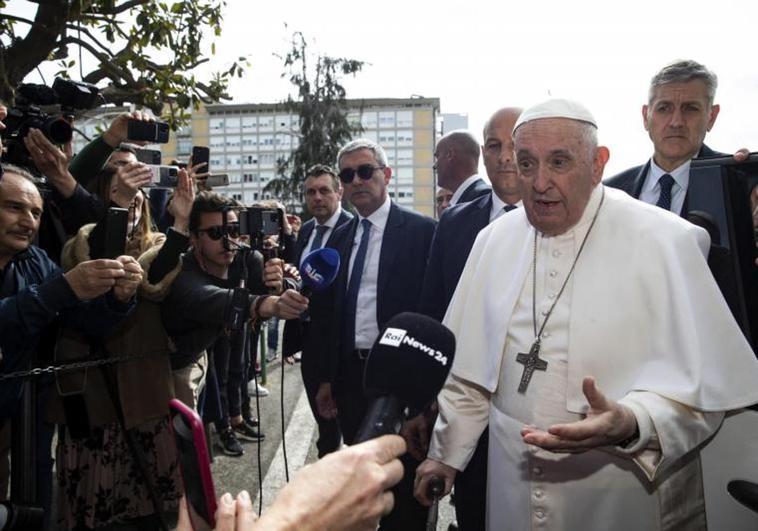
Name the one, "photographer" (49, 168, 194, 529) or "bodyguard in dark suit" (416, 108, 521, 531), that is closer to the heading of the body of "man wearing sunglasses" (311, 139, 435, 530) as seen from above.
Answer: the photographer

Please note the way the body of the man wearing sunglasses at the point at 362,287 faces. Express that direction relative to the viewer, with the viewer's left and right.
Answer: facing the viewer and to the left of the viewer

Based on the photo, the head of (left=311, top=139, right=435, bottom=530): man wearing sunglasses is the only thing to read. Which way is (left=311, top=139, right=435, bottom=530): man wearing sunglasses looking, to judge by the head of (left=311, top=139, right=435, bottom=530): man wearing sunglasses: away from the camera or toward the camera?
toward the camera

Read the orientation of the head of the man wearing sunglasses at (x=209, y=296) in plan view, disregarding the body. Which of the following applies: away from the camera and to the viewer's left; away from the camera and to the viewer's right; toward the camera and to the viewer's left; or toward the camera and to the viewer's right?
toward the camera and to the viewer's right

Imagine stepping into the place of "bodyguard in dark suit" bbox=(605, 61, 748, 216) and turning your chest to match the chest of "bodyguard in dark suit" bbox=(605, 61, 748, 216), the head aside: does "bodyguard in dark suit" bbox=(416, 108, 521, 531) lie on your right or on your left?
on your right

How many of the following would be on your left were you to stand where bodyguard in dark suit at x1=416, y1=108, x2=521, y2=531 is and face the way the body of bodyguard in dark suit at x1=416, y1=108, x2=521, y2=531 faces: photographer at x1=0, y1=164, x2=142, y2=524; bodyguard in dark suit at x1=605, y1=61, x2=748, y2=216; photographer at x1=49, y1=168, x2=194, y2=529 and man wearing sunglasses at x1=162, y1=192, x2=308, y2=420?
1

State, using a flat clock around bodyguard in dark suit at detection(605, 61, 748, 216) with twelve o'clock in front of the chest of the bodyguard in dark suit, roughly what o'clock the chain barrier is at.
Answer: The chain barrier is roughly at 2 o'clock from the bodyguard in dark suit.

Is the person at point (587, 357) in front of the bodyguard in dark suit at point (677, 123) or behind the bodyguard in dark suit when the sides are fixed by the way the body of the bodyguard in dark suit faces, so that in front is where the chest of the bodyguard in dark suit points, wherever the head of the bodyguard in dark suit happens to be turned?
in front

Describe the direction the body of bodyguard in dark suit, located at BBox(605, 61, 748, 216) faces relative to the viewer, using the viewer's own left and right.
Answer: facing the viewer

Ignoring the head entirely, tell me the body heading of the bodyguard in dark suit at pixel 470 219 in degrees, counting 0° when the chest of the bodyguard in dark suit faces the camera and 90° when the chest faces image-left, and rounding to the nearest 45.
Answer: approximately 0°

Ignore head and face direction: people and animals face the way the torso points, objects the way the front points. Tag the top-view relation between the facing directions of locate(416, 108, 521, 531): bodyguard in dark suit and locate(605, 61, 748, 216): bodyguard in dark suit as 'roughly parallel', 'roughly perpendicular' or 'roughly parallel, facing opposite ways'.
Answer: roughly parallel

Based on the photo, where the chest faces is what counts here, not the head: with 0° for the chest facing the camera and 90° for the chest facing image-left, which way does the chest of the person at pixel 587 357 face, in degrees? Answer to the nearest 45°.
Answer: approximately 45°
